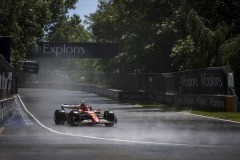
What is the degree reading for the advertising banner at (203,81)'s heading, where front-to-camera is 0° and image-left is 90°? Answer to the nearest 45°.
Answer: approximately 45°

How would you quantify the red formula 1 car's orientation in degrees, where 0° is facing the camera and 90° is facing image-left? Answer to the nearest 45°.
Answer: approximately 315°

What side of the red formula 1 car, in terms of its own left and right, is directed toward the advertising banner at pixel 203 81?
left

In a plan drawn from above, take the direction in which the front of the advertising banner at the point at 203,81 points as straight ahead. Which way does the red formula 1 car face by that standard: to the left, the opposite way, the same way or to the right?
to the left
